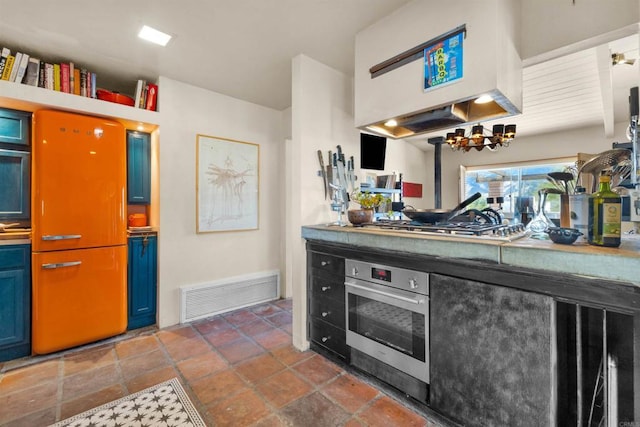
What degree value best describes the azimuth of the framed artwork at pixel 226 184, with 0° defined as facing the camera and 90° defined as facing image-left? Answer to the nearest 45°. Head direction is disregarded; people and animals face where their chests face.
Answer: approximately 315°

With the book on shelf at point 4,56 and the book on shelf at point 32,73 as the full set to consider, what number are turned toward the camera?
2

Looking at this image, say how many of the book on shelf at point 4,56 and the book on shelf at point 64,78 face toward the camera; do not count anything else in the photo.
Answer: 2

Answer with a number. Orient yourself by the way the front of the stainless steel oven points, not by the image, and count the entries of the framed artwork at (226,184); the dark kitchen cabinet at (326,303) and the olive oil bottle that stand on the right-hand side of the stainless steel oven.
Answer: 2
